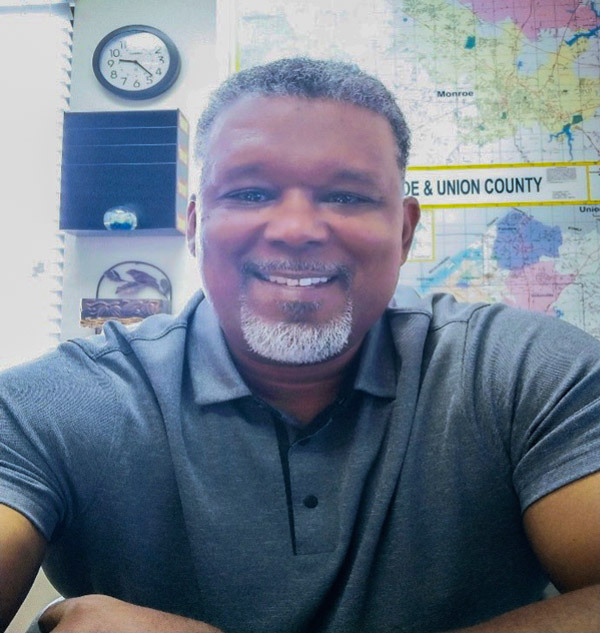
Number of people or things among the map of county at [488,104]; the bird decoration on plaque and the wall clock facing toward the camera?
3

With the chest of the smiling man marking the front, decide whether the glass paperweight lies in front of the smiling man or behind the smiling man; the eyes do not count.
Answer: behind

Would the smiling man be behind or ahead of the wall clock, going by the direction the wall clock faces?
ahead

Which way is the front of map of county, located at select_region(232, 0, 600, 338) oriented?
toward the camera
